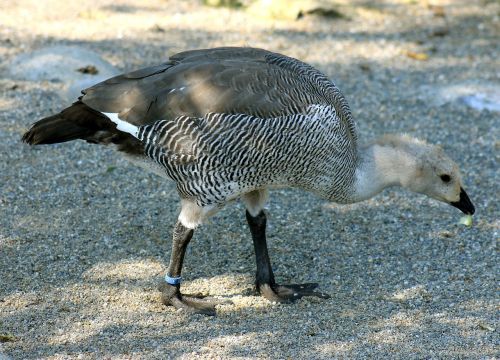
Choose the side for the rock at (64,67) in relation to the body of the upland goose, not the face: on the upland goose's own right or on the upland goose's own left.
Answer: on the upland goose's own left

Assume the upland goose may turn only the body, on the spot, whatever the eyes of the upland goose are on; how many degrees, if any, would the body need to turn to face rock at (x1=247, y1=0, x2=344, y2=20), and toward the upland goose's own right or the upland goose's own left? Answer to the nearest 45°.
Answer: approximately 90° to the upland goose's own left

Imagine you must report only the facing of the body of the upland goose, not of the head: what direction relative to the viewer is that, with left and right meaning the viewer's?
facing to the right of the viewer

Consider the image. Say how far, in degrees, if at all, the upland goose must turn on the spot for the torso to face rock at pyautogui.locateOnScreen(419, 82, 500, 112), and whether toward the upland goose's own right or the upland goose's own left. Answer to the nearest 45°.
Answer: approximately 45° to the upland goose's own left
